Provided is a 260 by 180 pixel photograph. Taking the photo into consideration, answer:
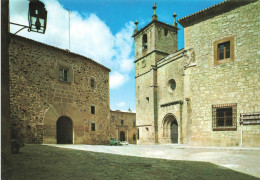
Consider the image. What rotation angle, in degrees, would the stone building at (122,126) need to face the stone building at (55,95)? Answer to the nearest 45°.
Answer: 0° — it already faces it

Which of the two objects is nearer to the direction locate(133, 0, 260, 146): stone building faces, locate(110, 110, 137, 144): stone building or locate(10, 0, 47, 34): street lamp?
the street lamp

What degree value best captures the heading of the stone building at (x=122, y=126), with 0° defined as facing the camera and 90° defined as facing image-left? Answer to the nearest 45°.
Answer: approximately 0°

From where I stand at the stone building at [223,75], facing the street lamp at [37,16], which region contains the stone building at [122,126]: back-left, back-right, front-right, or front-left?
back-right

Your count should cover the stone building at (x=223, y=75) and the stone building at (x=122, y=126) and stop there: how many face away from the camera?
0

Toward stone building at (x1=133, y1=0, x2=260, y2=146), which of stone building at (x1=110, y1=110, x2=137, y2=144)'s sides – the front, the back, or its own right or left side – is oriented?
front

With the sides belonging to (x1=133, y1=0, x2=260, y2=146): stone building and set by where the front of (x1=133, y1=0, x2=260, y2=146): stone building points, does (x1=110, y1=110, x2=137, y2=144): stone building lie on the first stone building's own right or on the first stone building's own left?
on the first stone building's own right

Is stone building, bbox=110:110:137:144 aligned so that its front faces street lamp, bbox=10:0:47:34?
yes

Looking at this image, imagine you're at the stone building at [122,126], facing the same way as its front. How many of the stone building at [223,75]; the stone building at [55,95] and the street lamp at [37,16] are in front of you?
3

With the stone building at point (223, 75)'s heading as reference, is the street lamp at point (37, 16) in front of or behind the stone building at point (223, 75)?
in front
